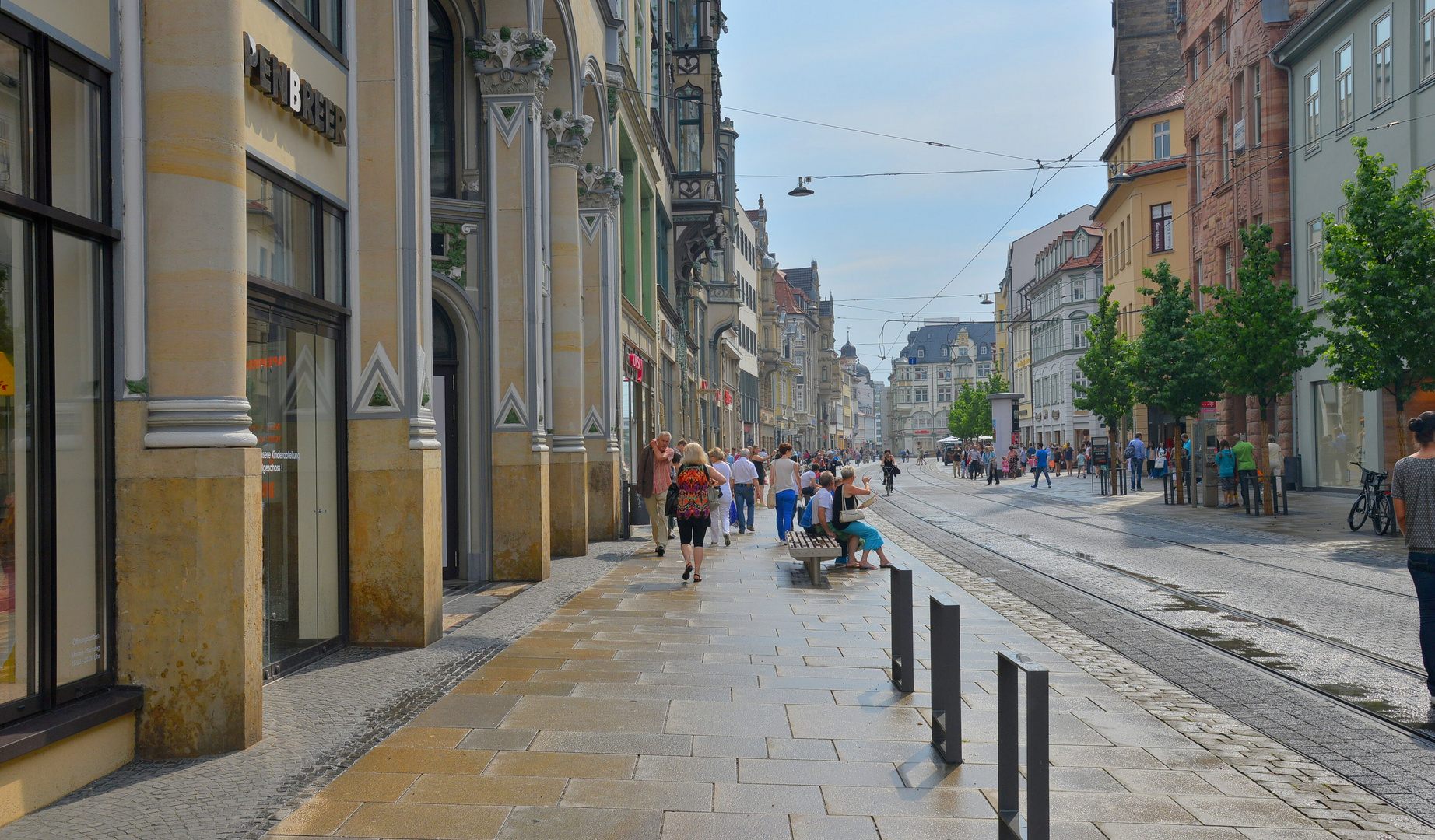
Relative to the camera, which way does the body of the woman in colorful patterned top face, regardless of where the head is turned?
away from the camera

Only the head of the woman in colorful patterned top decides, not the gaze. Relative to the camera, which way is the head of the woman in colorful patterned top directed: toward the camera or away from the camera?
away from the camera

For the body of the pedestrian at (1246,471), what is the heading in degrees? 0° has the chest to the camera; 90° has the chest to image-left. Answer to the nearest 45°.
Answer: approximately 180°

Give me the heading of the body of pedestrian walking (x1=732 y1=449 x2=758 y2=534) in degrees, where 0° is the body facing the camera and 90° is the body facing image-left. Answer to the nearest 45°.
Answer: approximately 180°

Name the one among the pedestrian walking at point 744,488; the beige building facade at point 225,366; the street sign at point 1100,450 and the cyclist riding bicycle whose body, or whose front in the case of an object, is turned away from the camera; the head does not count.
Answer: the pedestrian walking

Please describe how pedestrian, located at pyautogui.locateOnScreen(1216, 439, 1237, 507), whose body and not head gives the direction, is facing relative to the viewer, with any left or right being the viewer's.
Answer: facing away from the viewer

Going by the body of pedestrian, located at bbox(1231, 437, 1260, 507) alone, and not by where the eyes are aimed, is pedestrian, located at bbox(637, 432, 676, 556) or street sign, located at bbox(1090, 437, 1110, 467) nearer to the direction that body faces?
the street sign
